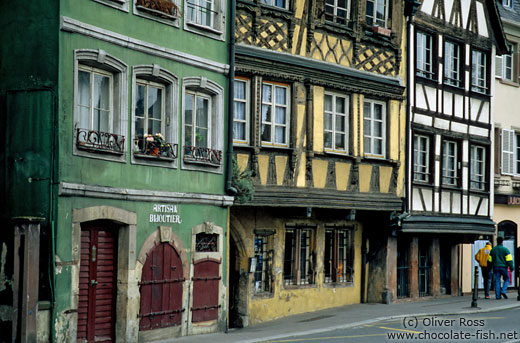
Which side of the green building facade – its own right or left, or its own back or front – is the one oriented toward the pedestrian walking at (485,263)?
left

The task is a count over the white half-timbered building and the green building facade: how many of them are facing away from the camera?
0

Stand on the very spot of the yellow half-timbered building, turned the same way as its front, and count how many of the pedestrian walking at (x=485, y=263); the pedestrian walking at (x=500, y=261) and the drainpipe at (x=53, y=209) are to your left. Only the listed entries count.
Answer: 2

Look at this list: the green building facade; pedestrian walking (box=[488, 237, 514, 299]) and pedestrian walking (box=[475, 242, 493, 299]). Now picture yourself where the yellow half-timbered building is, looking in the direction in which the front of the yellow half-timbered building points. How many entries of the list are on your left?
2

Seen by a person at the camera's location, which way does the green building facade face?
facing the viewer and to the right of the viewer

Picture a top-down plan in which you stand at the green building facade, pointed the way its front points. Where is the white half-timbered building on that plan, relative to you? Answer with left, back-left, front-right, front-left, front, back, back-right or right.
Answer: left

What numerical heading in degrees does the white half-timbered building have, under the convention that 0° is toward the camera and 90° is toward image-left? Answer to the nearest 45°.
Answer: approximately 315°

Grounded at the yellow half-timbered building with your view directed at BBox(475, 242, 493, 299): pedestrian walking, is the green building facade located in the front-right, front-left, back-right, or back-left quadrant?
back-right

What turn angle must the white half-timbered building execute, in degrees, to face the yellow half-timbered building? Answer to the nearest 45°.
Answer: approximately 90° to its right

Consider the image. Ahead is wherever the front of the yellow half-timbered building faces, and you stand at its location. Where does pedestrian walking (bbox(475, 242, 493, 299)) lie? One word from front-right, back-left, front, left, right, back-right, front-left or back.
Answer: left

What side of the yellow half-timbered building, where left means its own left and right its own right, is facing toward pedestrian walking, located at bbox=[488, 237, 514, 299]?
left

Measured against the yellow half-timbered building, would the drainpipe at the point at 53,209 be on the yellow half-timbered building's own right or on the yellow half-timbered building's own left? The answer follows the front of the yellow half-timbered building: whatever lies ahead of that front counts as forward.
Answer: on the yellow half-timbered building's own right

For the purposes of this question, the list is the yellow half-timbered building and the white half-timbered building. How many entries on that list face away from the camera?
0

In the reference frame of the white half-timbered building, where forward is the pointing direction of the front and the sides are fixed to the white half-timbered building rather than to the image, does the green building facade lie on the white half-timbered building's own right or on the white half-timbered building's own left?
on the white half-timbered building's own right
